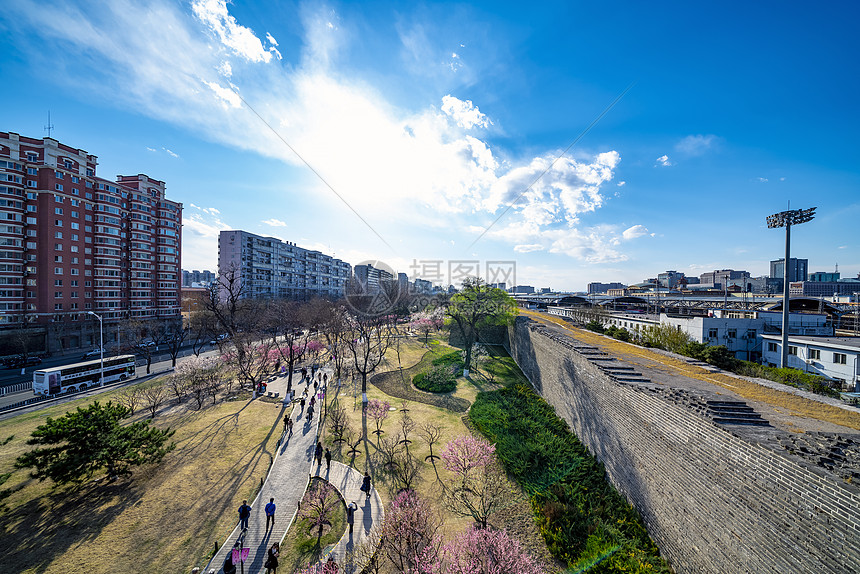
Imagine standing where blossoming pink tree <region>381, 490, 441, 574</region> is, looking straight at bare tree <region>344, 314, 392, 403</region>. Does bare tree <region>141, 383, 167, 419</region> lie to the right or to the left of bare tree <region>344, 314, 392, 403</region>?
left

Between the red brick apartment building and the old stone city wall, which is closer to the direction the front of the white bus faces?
the red brick apartment building
